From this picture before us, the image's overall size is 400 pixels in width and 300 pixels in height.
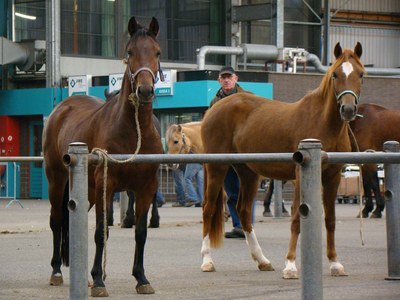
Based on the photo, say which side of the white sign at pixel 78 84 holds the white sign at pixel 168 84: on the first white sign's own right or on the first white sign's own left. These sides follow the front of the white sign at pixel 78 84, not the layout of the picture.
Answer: on the first white sign's own left

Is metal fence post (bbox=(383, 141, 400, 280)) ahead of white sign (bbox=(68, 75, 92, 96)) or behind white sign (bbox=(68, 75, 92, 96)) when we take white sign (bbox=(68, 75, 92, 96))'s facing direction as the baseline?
ahead

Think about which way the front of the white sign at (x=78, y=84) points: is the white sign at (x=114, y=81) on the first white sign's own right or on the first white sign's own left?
on the first white sign's own left

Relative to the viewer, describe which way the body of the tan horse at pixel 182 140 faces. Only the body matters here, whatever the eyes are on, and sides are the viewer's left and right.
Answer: facing the viewer and to the left of the viewer

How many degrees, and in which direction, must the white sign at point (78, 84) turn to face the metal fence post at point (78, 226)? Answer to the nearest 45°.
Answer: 0° — it already faces it

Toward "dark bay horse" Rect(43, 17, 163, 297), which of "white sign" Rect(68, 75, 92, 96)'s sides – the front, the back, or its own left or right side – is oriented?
front

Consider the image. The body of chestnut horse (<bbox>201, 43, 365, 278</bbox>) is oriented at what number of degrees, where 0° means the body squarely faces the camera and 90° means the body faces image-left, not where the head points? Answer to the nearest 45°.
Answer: approximately 315°

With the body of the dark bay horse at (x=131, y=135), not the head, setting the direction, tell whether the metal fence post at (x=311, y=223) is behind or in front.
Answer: in front

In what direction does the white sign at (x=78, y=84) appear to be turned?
toward the camera
